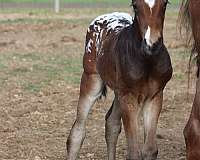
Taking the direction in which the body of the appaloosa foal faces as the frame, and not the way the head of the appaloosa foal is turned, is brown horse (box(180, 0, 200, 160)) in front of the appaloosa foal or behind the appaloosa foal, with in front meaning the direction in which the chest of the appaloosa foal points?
in front

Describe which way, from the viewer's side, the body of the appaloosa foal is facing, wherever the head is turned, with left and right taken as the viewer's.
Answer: facing the viewer and to the right of the viewer
